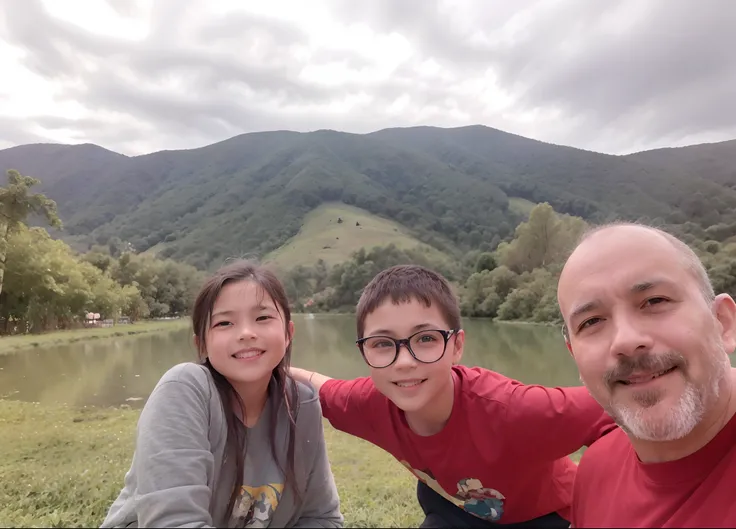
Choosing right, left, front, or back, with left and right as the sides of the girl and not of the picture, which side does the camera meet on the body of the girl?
front

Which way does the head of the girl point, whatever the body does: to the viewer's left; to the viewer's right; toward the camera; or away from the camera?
toward the camera

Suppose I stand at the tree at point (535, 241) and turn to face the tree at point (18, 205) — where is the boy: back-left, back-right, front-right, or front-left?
front-left

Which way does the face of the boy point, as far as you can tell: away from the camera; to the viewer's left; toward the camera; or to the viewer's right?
toward the camera

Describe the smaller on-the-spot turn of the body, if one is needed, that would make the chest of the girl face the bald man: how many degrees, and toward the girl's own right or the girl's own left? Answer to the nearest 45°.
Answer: approximately 45° to the girl's own left

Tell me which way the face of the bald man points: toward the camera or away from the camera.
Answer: toward the camera

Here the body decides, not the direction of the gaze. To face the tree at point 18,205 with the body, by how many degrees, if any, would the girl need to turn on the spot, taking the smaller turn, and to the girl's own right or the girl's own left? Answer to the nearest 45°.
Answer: approximately 180°

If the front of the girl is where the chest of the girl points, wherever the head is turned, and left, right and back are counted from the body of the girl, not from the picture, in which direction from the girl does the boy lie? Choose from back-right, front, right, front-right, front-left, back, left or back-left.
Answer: left
